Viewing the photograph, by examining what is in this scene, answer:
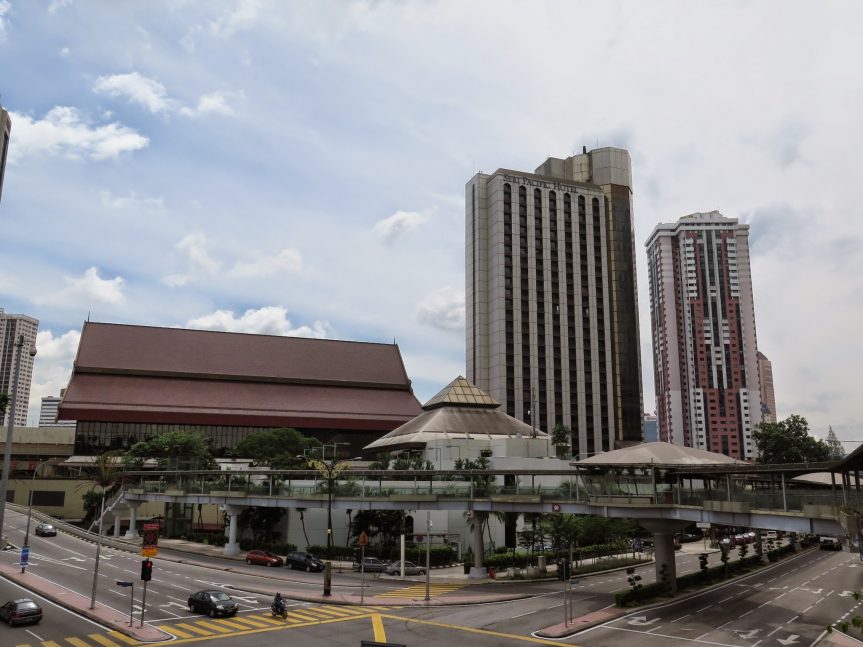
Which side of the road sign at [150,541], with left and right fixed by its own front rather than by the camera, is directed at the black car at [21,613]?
right

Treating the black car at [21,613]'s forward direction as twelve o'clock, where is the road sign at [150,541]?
The road sign is roughly at 5 o'clock from the black car.

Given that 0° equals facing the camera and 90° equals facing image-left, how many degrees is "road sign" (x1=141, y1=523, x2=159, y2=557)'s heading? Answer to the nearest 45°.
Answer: approximately 0°

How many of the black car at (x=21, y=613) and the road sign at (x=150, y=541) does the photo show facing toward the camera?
1

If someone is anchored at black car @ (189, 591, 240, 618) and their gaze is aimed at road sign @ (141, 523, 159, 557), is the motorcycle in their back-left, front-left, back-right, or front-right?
back-left

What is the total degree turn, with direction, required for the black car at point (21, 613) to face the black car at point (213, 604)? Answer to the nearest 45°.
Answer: approximately 135° to its right

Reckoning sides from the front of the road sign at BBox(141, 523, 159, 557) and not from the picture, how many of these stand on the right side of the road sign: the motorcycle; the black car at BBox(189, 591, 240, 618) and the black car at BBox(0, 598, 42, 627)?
1

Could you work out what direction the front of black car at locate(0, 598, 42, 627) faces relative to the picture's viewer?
facing away from the viewer and to the left of the viewer

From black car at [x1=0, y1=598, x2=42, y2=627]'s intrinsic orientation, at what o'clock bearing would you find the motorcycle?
The motorcycle is roughly at 5 o'clock from the black car.

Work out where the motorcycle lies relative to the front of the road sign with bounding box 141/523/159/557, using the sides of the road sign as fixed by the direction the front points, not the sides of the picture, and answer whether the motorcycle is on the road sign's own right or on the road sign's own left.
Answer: on the road sign's own left

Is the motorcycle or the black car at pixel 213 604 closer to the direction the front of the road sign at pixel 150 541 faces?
the motorcycle
